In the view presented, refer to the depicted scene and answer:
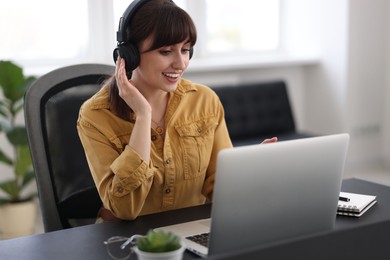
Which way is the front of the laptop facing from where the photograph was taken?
facing away from the viewer and to the left of the viewer

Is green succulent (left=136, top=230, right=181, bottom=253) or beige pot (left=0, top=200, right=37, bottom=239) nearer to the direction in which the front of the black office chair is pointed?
the green succulent

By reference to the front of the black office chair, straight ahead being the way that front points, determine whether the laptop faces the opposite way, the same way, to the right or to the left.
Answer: the opposite way

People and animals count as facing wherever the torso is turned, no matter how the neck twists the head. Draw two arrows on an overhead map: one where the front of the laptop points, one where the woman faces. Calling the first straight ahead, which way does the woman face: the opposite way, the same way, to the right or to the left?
the opposite way

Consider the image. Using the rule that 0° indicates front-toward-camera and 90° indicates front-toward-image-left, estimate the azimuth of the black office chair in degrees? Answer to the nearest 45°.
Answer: approximately 315°
